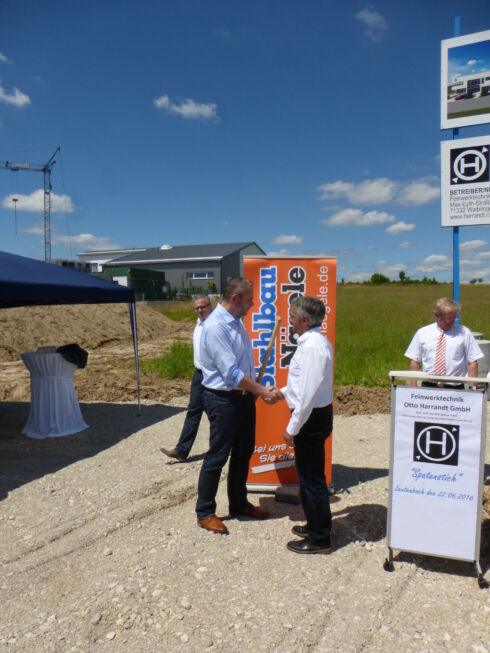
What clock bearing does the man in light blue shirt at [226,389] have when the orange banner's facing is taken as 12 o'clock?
The man in light blue shirt is roughly at 1 o'clock from the orange banner.

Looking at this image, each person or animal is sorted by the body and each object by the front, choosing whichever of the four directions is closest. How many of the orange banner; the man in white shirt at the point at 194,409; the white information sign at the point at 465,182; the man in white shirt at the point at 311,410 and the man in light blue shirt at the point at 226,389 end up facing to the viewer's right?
1

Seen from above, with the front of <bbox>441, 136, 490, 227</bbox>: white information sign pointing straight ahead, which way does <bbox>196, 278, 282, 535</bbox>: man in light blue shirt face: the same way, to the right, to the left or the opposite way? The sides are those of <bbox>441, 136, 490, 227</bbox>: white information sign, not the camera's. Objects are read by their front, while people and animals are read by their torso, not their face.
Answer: to the left

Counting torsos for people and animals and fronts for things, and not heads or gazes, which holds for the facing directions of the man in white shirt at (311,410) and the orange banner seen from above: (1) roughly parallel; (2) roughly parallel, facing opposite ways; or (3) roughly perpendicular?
roughly perpendicular

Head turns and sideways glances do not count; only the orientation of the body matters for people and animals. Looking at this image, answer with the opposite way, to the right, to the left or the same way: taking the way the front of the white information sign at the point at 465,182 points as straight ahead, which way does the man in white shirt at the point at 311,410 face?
to the right

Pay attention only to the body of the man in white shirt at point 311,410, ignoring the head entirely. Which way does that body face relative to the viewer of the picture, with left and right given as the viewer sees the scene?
facing to the left of the viewer

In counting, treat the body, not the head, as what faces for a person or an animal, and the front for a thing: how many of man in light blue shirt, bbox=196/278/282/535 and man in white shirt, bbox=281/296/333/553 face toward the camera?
0

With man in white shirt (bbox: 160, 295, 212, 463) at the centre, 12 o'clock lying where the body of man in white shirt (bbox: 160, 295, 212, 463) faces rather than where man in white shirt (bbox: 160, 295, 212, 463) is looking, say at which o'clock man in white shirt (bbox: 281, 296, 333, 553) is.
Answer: man in white shirt (bbox: 281, 296, 333, 553) is roughly at 10 o'clock from man in white shirt (bbox: 160, 295, 212, 463).

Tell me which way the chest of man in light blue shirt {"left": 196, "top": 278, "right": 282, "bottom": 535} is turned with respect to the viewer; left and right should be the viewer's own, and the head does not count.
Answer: facing to the right of the viewer

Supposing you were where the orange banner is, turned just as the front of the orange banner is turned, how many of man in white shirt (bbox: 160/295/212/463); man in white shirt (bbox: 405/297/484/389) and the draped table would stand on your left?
1
